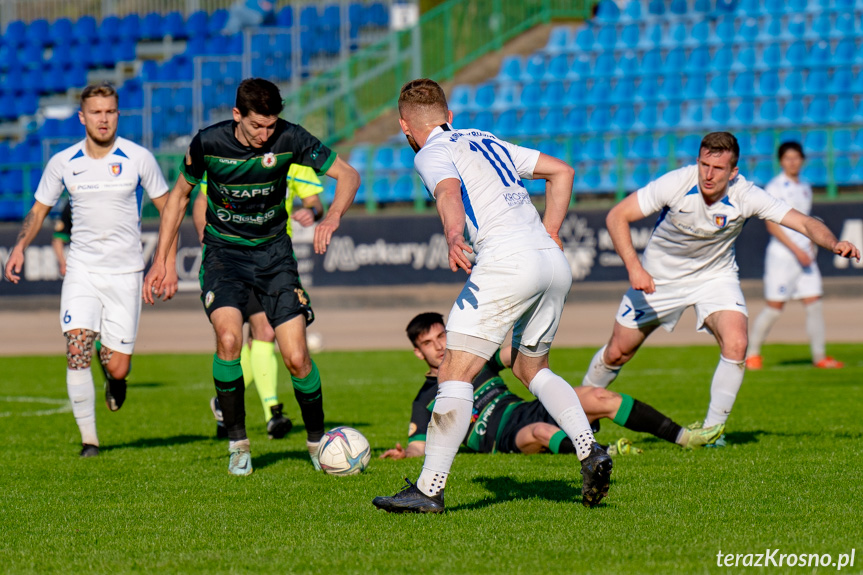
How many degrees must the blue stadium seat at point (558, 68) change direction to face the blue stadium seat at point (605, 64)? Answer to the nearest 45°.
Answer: approximately 90° to its left

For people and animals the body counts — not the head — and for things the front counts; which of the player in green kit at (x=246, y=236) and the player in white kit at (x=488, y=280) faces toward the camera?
the player in green kit

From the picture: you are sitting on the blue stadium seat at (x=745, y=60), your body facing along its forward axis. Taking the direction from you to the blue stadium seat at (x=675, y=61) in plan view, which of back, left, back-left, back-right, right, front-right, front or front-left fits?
front-right

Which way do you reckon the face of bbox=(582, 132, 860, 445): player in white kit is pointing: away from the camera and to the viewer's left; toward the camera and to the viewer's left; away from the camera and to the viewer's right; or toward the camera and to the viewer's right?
toward the camera and to the viewer's left

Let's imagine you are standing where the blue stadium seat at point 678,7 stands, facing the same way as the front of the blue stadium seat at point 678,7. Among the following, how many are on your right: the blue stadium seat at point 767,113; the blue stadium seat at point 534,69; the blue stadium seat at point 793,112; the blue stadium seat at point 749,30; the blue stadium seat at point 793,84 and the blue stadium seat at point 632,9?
2

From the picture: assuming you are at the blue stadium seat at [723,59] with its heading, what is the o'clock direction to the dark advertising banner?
The dark advertising banner is roughly at 12 o'clock from the blue stadium seat.

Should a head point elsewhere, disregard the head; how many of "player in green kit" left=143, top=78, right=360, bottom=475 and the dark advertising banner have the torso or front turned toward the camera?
2

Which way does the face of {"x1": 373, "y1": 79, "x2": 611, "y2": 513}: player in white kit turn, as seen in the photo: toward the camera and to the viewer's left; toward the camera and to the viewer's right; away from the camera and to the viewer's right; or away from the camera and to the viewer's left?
away from the camera and to the viewer's left

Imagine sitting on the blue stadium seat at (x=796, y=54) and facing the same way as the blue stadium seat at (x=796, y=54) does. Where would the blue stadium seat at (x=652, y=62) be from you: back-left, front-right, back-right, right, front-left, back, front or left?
front-right

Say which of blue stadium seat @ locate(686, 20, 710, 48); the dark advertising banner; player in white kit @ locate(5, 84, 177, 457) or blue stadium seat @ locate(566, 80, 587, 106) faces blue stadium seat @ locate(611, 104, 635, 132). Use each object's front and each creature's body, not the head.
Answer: blue stadium seat @ locate(686, 20, 710, 48)

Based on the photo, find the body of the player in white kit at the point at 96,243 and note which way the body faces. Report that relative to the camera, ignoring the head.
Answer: toward the camera

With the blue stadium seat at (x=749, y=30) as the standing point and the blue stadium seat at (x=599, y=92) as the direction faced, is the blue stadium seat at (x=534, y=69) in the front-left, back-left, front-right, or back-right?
front-right

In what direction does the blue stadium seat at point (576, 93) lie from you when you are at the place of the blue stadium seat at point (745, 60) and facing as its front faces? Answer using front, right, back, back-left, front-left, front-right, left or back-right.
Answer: front-right

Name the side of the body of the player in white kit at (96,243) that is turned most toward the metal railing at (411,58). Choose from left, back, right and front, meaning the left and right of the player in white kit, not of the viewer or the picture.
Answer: back

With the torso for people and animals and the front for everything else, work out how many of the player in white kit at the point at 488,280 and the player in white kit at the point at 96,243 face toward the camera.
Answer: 1

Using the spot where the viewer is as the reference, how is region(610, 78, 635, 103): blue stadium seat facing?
facing the viewer and to the left of the viewer

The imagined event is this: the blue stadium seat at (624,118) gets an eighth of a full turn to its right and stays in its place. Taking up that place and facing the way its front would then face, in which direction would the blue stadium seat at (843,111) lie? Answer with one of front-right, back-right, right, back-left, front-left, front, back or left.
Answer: back

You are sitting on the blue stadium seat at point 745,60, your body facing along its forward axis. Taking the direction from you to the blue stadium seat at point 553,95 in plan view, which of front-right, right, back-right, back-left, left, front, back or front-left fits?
front-right

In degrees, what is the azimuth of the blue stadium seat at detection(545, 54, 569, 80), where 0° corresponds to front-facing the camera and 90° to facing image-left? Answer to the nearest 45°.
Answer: approximately 45°

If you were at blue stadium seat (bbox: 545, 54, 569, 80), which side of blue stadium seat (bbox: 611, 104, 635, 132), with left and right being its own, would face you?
right
